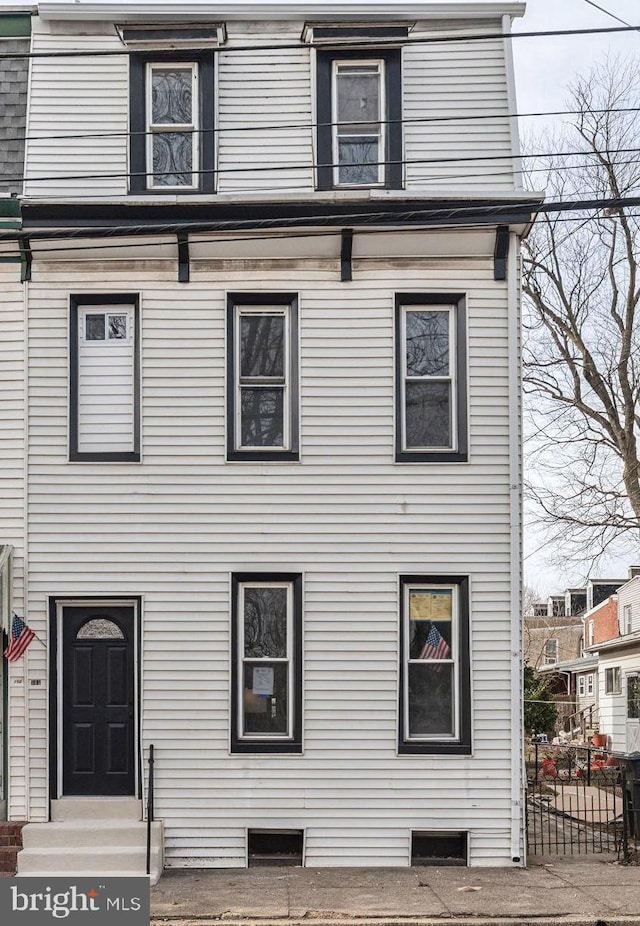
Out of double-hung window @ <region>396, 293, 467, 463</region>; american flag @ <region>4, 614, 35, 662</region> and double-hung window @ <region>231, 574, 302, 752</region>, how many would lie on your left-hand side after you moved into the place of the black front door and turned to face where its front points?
2

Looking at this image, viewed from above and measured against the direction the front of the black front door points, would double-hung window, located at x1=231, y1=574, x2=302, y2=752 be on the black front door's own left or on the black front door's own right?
on the black front door's own left

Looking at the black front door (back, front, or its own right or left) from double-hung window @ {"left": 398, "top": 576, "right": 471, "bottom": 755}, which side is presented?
left

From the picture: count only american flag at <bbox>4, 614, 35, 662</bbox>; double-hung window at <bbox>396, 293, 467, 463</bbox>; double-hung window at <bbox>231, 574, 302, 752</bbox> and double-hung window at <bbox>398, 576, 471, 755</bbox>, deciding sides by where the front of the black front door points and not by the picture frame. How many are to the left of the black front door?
3

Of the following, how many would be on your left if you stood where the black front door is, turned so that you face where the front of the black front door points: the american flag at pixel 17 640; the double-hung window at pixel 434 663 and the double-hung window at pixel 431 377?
2

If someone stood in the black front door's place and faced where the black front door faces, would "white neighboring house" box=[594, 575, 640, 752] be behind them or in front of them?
behind

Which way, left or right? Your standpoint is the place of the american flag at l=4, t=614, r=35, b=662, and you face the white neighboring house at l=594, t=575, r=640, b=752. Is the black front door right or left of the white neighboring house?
right

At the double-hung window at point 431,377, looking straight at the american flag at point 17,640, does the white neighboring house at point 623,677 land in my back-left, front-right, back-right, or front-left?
back-right

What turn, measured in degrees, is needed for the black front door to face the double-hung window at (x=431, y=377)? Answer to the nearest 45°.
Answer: approximately 90° to its left

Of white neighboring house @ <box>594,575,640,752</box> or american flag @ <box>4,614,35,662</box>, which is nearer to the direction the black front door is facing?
the american flag

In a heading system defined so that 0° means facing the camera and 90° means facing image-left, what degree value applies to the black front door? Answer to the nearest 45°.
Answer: approximately 0°
